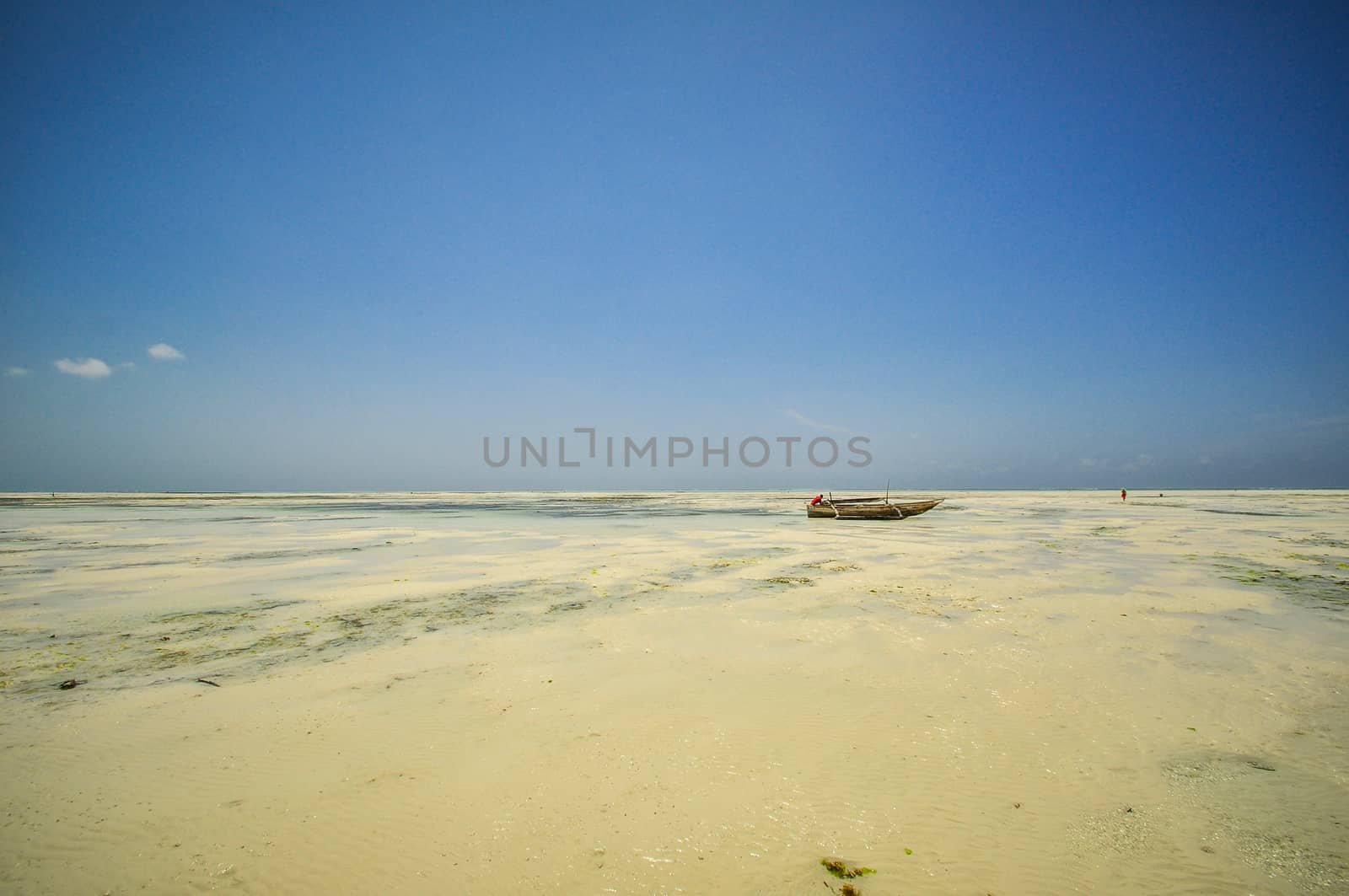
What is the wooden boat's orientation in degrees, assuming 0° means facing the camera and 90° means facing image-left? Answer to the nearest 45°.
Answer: approximately 270°
